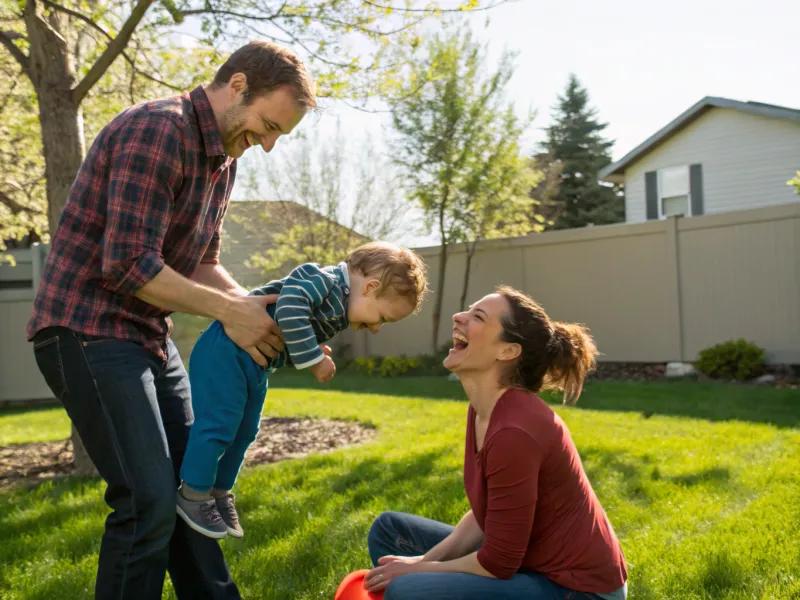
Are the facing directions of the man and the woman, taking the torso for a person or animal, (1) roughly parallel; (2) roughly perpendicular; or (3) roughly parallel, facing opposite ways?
roughly parallel, facing opposite ways

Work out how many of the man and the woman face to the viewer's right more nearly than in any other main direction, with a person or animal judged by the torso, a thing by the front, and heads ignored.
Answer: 1

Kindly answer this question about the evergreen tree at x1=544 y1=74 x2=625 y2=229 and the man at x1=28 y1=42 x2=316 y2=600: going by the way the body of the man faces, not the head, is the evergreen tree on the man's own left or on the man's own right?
on the man's own left

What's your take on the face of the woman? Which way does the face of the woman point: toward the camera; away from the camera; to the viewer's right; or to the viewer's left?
to the viewer's left

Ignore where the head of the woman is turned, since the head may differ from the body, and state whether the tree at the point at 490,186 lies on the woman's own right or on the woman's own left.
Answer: on the woman's own right

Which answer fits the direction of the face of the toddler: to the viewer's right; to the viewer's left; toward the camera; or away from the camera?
to the viewer's right

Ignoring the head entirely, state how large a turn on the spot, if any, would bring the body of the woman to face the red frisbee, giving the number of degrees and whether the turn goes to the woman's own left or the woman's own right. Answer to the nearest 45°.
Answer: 0° — they already face it

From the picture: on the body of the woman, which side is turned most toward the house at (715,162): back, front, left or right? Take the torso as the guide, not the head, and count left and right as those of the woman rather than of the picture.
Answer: right

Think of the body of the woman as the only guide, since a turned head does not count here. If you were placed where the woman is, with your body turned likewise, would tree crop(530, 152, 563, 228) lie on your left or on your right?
on your right

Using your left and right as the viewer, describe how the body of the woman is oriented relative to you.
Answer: facing to the left of the viewer

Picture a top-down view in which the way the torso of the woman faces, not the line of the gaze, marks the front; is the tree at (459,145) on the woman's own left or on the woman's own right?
on the woman's own right

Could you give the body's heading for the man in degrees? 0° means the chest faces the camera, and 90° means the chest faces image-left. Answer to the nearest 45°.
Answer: approximately 270°

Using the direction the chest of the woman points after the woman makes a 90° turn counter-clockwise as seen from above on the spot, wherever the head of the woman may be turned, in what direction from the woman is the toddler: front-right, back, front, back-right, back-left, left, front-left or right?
right

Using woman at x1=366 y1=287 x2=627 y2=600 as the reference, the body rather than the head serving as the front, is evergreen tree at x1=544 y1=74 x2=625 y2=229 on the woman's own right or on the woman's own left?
on the woman's own right

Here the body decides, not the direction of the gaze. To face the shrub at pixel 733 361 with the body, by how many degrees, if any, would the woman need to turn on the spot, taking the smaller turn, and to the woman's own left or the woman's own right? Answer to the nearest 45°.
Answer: approximately 90° to the woman's own right

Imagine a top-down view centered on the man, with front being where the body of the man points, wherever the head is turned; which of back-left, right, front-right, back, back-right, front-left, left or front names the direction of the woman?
front
